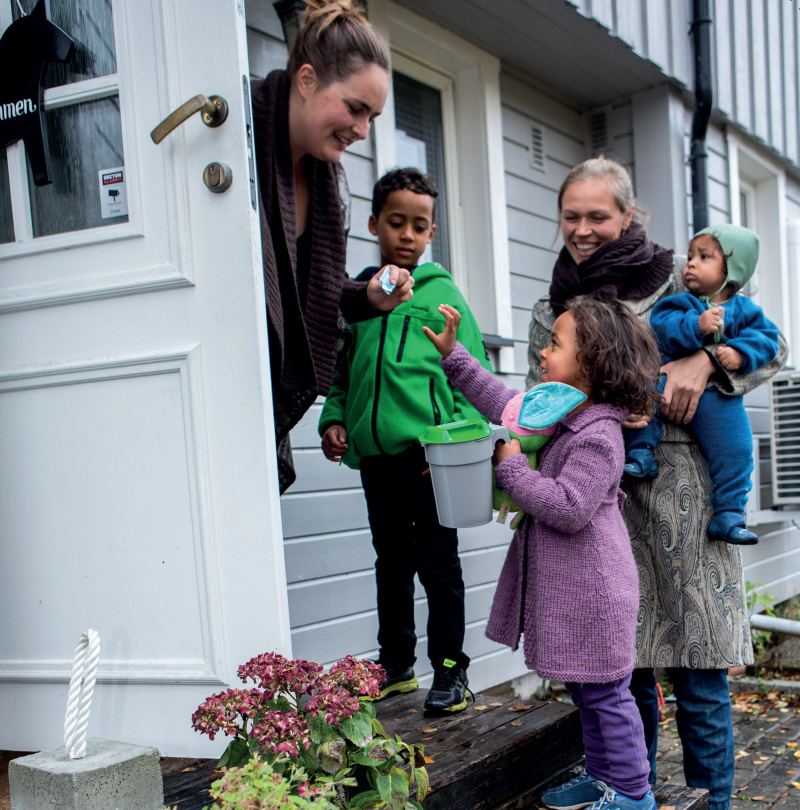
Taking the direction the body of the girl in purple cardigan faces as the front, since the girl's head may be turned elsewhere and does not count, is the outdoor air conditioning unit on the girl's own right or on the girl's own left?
on the girl's own right

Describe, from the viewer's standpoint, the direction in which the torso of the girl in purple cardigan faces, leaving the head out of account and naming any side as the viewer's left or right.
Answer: facing to the left of the viewer

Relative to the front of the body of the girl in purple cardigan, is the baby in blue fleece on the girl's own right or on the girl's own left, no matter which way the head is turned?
on the girl's own right

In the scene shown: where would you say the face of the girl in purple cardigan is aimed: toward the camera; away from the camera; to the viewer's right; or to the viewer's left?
to the viewer's left

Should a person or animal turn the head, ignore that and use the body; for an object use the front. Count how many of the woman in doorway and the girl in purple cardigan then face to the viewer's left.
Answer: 1

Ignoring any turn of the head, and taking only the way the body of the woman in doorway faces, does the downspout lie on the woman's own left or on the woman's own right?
on the woman's own left

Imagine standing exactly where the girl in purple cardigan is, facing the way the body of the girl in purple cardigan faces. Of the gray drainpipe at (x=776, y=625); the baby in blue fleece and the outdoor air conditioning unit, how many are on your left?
0

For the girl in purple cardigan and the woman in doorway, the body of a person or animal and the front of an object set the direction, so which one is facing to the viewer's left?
the girl in purple cardigan

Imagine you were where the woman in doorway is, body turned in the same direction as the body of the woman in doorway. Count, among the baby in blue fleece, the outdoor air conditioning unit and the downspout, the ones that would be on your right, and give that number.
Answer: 0

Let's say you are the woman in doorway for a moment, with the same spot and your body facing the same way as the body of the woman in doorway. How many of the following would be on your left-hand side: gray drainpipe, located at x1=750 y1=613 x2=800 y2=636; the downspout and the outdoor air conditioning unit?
3

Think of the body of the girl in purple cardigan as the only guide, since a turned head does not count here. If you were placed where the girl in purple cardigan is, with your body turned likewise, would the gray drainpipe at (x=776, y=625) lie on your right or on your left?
on your right

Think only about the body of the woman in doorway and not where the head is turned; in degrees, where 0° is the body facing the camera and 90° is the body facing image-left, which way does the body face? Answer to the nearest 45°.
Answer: approximately 315°

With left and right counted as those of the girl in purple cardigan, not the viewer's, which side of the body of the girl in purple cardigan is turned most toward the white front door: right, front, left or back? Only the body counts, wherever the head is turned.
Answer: front
